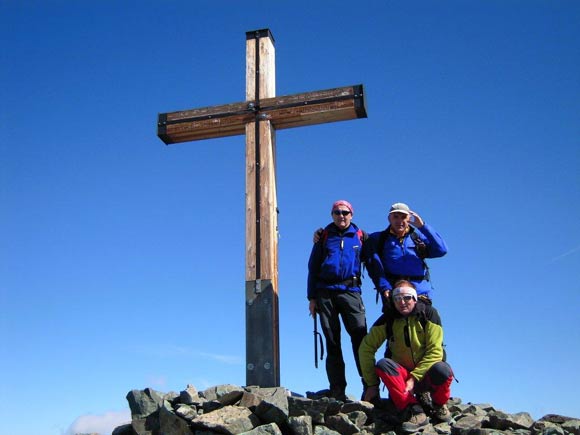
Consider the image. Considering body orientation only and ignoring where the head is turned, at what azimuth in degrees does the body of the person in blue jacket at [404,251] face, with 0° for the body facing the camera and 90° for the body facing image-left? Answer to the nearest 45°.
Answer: approximately 0°

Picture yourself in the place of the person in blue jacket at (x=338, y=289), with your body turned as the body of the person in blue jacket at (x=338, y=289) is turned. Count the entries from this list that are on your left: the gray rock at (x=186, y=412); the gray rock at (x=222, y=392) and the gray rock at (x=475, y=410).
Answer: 1

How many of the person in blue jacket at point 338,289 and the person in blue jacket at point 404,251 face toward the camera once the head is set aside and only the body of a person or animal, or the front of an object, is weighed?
2

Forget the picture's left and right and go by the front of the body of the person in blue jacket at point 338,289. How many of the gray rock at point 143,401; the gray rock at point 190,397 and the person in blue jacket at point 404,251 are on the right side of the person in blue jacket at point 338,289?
2

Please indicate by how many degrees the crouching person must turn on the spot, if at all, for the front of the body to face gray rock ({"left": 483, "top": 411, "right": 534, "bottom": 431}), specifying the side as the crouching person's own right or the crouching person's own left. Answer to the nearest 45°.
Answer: approximately 90° to the crouching person's own left

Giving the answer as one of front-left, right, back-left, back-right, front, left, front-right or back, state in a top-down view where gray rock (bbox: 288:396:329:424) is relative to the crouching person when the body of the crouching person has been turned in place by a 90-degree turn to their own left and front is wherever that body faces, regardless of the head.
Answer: back
